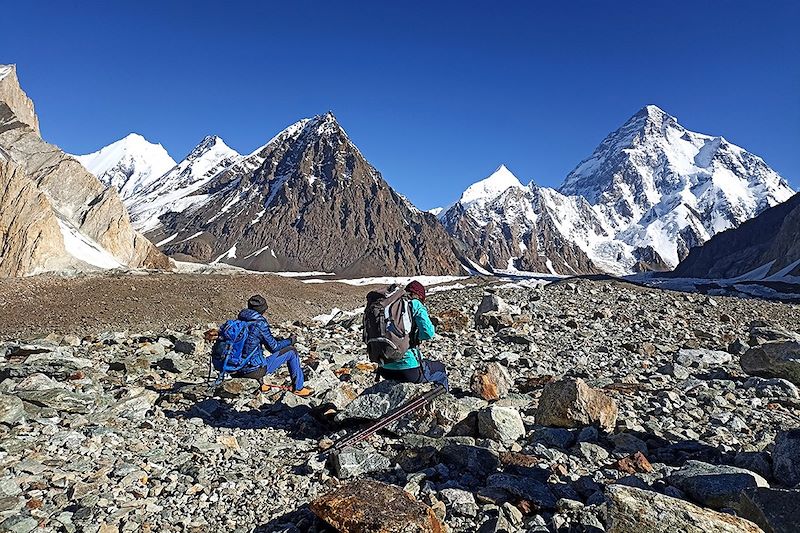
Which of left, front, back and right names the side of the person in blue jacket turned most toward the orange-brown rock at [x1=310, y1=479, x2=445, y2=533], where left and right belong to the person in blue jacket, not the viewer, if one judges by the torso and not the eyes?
right

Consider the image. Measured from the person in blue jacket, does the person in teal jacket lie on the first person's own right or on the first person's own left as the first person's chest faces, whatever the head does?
on the first person's own right

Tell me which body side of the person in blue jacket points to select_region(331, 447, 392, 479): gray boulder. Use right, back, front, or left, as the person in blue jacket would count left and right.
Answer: right

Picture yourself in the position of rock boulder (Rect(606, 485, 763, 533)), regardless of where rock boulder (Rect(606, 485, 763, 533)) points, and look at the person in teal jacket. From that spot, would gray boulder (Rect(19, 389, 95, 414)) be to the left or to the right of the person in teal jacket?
left

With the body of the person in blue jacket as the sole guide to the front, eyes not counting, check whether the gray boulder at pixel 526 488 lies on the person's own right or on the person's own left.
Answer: on the person's own right

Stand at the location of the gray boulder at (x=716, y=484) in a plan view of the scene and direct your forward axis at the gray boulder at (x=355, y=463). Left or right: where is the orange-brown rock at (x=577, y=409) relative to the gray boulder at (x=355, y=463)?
right

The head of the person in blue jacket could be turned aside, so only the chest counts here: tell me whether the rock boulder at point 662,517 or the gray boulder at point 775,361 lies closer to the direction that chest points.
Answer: the gray boulder

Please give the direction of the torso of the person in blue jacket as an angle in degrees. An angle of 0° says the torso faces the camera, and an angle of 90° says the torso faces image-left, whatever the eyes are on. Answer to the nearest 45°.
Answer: approximately 270°

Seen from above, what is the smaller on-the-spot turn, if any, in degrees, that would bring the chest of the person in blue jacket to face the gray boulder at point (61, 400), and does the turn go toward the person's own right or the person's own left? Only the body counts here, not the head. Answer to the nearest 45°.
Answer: approximately 180°
